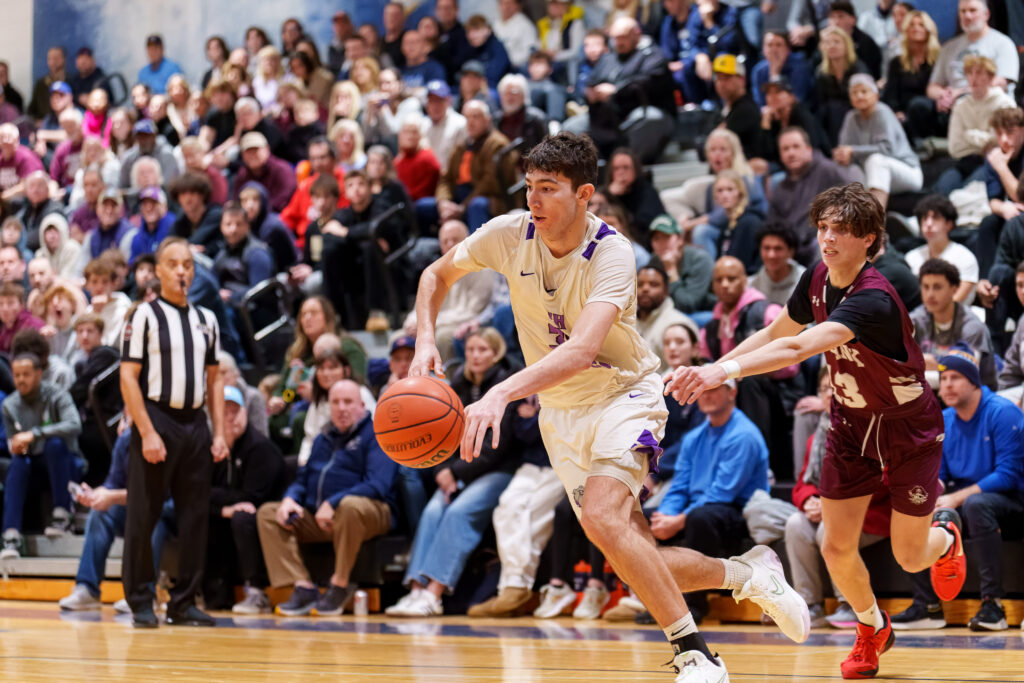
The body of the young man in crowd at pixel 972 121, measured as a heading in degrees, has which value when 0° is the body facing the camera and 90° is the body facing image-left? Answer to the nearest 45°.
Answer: approximately 45°

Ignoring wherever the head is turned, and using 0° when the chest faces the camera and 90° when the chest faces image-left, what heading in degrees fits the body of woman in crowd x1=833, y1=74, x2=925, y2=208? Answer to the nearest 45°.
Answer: approximately 45°

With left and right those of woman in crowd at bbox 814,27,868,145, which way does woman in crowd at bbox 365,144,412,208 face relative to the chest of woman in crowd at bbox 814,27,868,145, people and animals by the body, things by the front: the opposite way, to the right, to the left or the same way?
the same way

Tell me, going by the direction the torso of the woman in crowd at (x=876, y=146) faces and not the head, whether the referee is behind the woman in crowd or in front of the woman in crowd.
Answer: in front

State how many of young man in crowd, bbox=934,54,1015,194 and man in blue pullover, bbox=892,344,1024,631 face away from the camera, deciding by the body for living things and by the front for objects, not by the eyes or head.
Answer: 0

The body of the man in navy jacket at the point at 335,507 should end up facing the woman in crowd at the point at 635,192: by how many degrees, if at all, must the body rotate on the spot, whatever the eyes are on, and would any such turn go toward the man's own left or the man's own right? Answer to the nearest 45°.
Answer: approximately 180°

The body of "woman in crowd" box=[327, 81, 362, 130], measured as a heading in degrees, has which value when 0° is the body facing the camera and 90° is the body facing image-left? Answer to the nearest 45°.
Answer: approximately 45°

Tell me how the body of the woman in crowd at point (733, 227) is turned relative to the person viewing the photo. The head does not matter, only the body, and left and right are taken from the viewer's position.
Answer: facing the viewer and to the left of the viewer

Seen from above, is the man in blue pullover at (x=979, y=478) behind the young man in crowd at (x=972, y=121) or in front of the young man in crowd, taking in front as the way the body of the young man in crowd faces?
in front

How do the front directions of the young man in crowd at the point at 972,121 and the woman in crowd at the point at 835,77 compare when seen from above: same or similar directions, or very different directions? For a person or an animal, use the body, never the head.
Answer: same or similar directions

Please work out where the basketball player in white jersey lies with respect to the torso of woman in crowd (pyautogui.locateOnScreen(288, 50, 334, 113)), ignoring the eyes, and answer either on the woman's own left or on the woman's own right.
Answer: on the woman's own left

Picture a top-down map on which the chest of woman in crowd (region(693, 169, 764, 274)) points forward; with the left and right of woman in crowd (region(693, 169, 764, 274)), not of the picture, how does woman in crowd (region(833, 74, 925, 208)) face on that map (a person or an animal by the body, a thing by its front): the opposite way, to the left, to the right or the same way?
the same way

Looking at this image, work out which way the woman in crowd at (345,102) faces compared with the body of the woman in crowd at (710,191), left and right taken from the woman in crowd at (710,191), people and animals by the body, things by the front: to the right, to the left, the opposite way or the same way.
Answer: the same way

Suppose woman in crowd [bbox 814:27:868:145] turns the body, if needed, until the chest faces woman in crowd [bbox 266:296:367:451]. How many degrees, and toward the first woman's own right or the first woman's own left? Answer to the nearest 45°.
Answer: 0° — they already face them

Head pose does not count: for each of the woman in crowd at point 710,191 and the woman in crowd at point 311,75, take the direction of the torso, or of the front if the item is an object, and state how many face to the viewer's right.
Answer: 0

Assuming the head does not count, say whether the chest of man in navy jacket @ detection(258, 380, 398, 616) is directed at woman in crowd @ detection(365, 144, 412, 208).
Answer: no

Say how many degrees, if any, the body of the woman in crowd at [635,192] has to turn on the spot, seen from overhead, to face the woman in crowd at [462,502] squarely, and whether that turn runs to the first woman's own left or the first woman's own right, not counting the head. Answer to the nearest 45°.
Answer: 0° — they already face them

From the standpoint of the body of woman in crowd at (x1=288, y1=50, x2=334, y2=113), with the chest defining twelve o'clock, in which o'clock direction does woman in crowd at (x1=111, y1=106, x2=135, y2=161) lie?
woman in crowd at (x1=111, y1=106, x2=135, y2=161) is roughly at 2 o'clock from woman in crowd at (x1=288, y1=50, x2=334, y2=113).

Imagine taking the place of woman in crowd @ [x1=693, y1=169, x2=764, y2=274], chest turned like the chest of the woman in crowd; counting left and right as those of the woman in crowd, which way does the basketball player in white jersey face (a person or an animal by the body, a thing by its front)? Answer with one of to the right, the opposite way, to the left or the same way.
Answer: the same way
